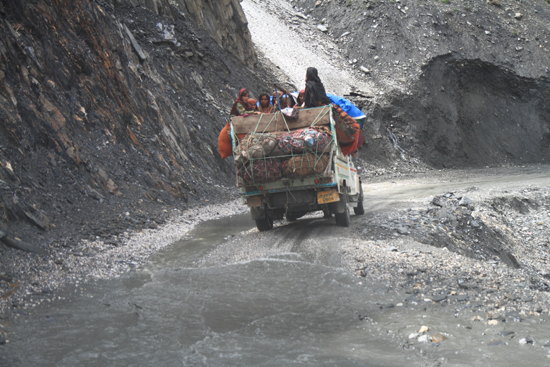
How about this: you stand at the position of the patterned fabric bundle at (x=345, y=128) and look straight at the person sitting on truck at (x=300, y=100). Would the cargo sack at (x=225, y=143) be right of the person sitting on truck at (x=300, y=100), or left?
left

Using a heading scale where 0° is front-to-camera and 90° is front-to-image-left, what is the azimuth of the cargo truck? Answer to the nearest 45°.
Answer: approximately 180°
